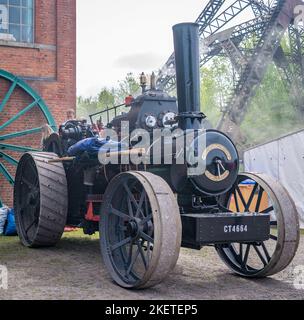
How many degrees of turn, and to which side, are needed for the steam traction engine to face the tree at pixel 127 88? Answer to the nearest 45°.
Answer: approximately 135° to its left

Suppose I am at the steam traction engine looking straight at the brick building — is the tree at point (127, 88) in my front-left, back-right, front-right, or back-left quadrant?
front-right

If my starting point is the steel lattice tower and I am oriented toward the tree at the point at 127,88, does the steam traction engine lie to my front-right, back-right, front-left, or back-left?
back-left

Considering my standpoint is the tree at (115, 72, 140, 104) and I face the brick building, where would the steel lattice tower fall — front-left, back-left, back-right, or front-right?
front-left

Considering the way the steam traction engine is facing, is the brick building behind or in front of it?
behind

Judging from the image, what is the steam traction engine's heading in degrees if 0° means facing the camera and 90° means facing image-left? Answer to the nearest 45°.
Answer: approximately 315°
